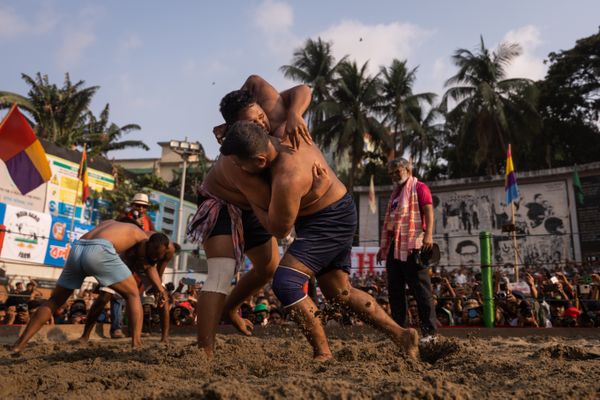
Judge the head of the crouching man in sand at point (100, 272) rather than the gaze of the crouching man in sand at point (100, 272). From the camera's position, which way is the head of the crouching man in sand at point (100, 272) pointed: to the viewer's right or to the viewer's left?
to the viewer's right

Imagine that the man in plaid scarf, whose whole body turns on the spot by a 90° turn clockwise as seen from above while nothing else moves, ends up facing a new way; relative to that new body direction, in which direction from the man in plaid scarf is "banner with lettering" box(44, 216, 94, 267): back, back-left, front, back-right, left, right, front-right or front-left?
front

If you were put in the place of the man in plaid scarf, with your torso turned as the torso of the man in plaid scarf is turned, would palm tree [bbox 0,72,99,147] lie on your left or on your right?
on your right

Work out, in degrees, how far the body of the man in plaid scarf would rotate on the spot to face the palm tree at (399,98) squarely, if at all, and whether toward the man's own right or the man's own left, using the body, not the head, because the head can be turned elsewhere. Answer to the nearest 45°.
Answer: approximately 135° to the man's own right

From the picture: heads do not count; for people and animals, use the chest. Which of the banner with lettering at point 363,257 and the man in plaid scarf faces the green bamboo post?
the banner with lettering

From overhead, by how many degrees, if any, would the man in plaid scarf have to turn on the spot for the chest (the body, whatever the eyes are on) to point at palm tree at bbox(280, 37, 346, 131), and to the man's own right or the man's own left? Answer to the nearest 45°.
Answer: approximately 135° to the man's own right

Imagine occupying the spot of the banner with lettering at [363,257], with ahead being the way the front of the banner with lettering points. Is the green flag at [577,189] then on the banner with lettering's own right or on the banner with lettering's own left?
on the banner with lettering's own left

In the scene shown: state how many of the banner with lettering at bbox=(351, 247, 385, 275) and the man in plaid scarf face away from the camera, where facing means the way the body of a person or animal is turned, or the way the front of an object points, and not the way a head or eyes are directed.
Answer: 0

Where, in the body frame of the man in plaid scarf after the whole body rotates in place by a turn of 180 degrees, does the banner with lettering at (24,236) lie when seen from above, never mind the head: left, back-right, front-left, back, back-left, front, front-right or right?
left

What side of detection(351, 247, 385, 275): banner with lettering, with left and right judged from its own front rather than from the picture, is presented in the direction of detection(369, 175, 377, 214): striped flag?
back

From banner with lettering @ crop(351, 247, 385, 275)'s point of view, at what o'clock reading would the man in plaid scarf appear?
The man in plaid scarf is roughly at 12 o'clock from the banner with lettering.

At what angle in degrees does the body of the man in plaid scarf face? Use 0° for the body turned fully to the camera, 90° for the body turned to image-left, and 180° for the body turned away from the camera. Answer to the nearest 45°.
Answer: approximately 45°

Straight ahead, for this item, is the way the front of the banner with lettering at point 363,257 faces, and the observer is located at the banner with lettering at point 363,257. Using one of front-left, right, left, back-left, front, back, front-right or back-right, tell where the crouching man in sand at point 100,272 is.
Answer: front

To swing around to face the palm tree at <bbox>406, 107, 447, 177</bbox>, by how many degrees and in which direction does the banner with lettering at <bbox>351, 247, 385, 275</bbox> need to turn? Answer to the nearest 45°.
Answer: approximately 180°

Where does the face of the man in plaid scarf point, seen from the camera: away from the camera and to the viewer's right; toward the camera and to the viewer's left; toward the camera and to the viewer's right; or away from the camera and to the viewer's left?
toward the camera and to the viewer's left

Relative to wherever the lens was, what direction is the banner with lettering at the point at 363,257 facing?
facing the viewer
